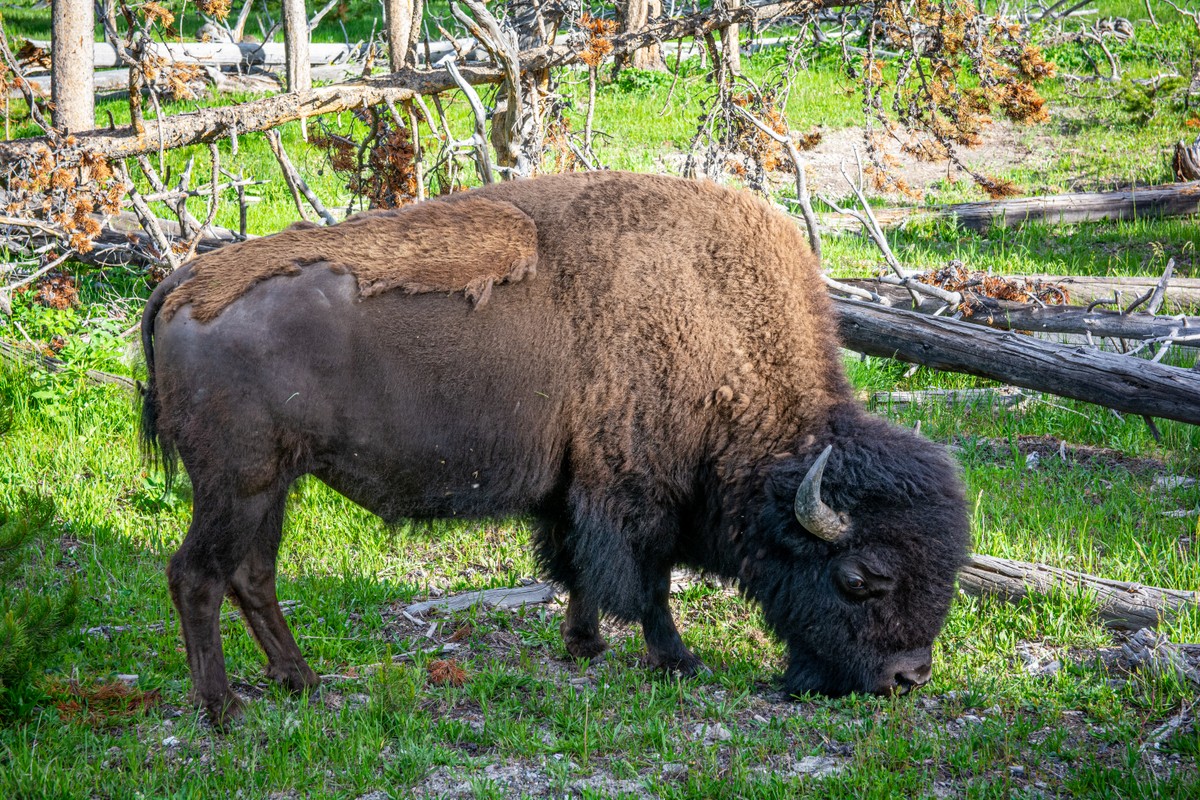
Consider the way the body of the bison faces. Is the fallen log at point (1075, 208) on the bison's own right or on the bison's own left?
on the bison's own left

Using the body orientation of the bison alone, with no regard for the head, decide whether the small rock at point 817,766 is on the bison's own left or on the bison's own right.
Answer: on the bison's own right

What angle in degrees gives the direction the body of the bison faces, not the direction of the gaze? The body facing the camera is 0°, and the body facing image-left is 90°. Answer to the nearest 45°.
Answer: approximately 270°

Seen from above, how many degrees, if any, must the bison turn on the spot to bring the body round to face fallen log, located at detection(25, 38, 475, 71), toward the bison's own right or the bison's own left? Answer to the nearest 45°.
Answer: approximately 90° to the bison's own left

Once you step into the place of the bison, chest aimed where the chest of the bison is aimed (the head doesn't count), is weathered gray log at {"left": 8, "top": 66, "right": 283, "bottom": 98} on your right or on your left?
on your left

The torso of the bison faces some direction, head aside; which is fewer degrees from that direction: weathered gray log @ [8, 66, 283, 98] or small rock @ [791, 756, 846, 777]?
the small rock

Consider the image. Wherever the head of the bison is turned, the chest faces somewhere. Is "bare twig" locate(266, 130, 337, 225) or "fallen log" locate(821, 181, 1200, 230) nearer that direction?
the fallen log
